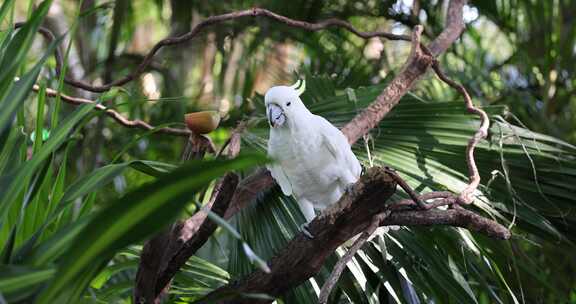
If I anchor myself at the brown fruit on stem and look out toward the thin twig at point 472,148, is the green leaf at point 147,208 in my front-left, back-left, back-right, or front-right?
back-right

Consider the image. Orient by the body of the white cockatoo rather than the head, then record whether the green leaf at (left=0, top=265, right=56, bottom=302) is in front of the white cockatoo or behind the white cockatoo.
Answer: in front

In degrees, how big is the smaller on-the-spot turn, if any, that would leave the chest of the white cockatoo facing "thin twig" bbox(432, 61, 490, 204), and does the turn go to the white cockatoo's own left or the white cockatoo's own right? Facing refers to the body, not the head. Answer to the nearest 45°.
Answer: approximately 135° to the white cockatoo's own left

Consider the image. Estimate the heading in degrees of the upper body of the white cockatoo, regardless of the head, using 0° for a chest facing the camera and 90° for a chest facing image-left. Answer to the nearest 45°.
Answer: approximately 45°
